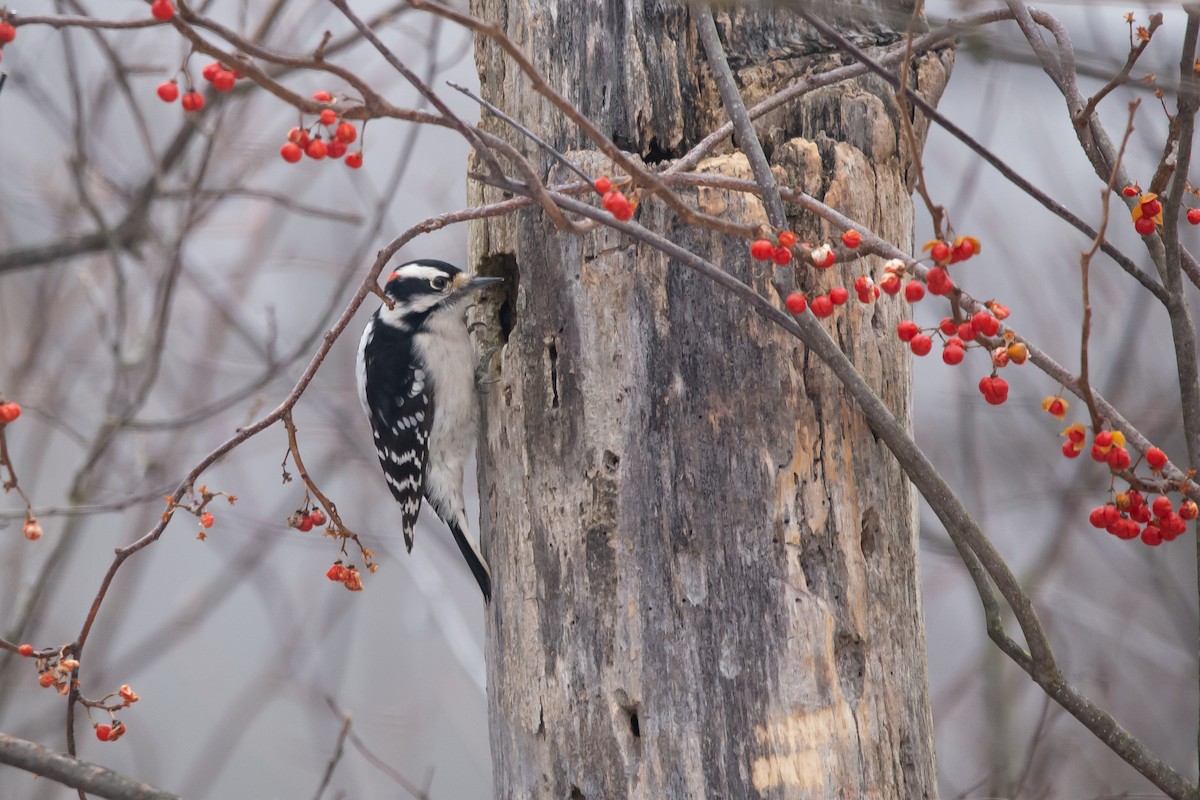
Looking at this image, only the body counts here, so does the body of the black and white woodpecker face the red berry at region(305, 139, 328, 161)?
no

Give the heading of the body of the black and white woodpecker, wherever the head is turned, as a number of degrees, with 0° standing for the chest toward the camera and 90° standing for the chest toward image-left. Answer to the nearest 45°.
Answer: approximately 270°

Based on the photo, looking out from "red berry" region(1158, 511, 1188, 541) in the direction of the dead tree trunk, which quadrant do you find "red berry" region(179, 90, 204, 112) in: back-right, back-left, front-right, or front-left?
front-left

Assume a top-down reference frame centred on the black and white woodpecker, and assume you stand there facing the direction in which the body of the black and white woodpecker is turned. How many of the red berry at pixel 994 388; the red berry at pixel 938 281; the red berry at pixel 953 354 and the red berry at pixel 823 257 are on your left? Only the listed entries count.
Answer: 0

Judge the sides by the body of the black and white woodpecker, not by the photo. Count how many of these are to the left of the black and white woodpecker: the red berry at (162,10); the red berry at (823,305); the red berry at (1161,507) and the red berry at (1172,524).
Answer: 0
